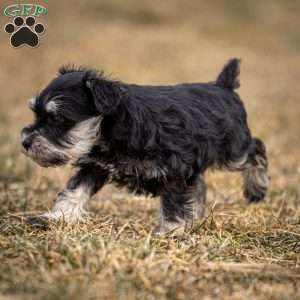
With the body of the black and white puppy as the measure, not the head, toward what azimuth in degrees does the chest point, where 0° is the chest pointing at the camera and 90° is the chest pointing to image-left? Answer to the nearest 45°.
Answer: approximately 90°
